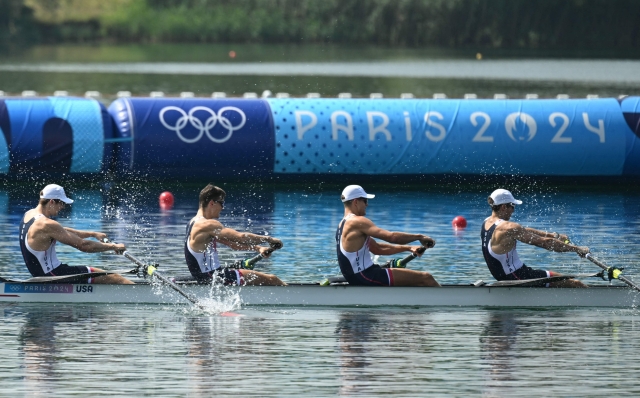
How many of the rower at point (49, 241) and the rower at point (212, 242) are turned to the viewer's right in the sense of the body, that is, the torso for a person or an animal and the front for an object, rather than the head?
2

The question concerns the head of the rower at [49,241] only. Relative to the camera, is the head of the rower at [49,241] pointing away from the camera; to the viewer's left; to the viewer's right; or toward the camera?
to the viewer's right

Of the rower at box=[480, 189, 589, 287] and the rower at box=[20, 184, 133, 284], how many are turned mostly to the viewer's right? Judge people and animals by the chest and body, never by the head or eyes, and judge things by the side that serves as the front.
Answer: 2

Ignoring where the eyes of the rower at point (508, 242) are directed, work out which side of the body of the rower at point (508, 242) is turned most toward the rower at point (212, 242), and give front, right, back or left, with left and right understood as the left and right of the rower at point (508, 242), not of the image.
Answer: back

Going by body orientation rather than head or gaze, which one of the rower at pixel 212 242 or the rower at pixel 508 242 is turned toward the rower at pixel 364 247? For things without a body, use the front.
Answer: the rower at pixel 212 242

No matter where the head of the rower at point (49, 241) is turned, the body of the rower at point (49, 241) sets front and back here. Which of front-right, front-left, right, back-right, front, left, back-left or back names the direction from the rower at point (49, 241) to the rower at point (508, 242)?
front

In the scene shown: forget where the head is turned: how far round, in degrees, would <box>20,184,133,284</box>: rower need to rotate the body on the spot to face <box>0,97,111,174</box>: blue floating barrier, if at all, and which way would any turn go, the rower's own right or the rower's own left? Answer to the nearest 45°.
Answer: approximately 90° to the rower's own left

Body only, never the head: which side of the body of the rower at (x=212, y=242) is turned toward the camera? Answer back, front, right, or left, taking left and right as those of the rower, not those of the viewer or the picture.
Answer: right

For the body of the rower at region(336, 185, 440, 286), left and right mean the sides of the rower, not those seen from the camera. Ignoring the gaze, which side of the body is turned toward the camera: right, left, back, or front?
right

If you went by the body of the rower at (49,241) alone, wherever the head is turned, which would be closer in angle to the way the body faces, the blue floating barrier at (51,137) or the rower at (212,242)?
the rower

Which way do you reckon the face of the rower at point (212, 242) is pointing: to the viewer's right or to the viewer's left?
to the viewer's right

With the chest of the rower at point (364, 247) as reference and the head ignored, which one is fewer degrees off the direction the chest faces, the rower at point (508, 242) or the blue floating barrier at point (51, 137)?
the rower

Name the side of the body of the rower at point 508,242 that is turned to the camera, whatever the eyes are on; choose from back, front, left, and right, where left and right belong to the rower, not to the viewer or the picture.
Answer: right

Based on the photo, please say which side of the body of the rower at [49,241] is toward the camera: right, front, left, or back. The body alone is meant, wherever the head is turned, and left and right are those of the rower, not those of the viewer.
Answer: right
